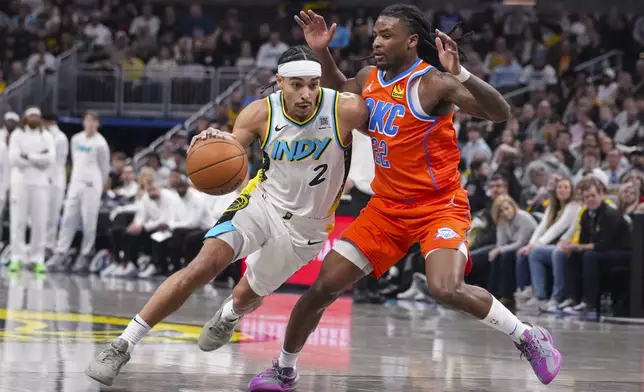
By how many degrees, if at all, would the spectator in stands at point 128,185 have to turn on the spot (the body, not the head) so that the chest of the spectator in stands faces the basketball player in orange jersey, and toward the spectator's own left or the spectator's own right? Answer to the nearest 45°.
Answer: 0° — they already face them

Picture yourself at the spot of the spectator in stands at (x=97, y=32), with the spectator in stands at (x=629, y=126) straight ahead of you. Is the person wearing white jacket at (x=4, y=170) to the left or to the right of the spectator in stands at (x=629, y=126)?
right

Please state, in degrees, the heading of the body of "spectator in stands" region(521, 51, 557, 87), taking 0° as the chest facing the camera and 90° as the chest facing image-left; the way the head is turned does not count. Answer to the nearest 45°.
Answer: approximately 0°

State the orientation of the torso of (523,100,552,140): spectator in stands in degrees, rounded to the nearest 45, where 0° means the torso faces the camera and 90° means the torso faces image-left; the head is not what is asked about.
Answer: approximately 45°
